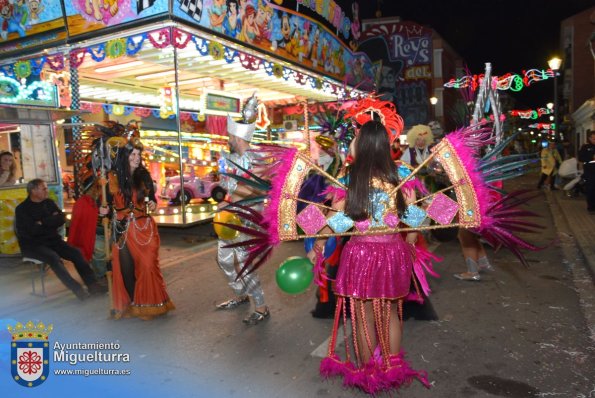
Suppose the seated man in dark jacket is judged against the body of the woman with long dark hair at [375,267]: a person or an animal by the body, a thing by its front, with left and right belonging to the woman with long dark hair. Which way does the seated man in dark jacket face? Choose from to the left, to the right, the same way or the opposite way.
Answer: to the right

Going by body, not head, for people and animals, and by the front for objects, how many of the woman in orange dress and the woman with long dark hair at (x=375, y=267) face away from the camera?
1

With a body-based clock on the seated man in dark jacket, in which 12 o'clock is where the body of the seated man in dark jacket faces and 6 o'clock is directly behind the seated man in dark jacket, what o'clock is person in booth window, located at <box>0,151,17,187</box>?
The person in booth window is roughly at 7 o'clock from the seated man in dark jacket.

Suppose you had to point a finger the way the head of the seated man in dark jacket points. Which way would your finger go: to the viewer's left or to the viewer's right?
to the viewer's right

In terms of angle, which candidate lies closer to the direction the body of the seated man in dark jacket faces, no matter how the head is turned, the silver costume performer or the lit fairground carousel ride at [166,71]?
the silver costume performer

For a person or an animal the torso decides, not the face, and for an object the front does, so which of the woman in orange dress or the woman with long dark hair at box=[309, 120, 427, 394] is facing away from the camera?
the woman with long dark hair

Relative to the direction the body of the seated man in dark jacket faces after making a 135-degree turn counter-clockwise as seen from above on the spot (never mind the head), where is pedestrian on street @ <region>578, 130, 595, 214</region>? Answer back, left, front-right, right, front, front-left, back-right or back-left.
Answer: right

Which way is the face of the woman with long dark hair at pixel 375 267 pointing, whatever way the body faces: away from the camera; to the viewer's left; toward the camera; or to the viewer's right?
away from the camera

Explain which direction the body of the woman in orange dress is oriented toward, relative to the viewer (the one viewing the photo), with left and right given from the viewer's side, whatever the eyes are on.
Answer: facing the viewer and to the right of the viewer

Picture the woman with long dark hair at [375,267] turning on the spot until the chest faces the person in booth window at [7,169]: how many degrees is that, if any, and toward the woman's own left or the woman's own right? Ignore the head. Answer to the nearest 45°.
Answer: approximately 45° to the woman's own left

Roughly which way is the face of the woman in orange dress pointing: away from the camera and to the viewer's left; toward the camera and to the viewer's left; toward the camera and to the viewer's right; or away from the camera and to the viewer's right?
toward the camera and to the viewer's right

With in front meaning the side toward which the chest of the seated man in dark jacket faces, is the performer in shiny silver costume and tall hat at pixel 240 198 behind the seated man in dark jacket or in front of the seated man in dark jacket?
in front

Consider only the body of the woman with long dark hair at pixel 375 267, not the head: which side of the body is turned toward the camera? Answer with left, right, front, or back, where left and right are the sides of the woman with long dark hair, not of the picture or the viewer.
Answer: back

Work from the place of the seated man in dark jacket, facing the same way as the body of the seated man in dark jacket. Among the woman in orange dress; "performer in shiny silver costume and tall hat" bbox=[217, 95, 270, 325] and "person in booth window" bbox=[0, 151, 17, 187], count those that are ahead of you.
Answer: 2
